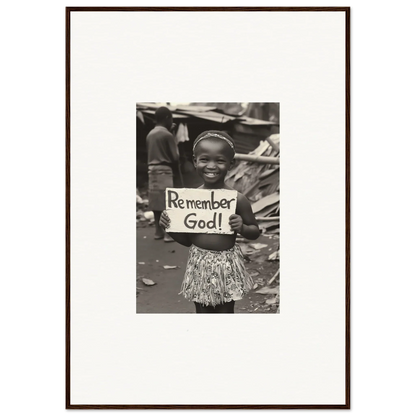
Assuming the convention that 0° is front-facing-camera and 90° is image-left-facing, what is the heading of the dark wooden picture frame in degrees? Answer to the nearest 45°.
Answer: approximately 0°
